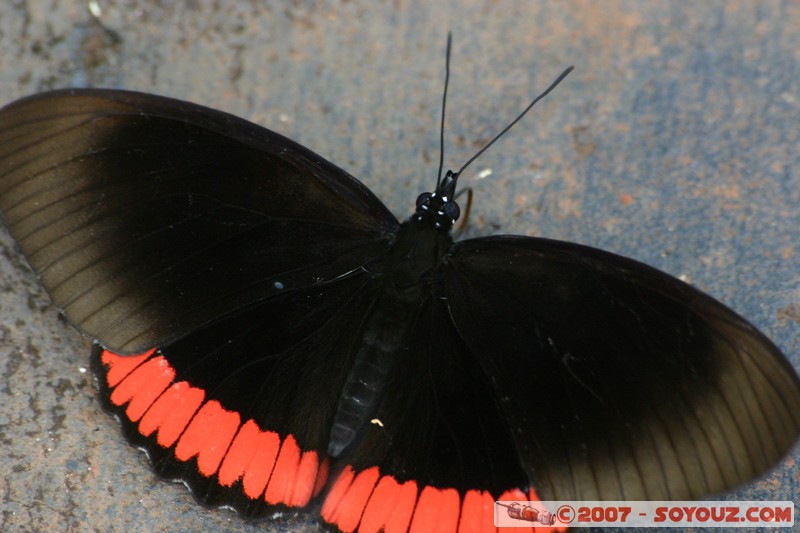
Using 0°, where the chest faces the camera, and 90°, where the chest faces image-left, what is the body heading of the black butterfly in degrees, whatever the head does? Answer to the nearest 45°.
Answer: approximately 180°
